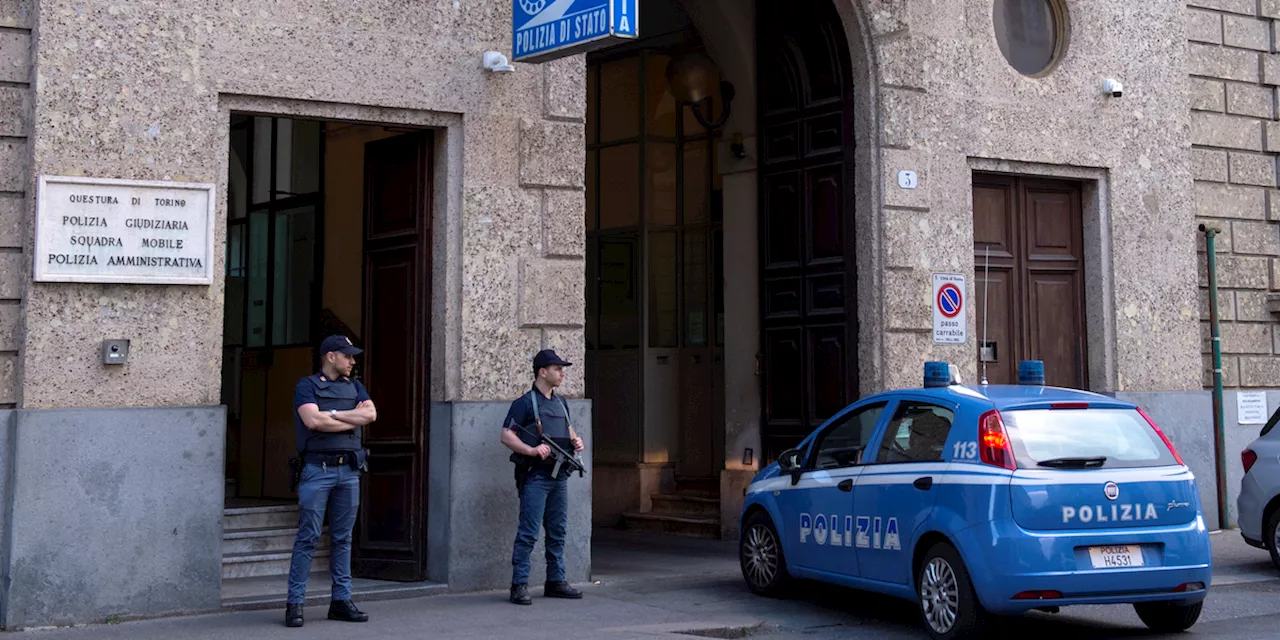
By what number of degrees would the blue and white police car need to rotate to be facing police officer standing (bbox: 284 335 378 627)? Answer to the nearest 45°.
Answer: approximately 45° to its left

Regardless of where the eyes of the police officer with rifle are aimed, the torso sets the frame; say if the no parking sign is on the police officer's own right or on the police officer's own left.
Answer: on the police officer's own left

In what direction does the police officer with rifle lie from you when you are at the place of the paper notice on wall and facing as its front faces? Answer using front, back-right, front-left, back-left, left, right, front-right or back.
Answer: front-right

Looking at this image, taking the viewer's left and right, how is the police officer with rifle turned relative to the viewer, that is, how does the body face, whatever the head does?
facing the viewer and to the right of the viewer

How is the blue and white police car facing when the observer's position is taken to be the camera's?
facing away from the viewer and to the left of the viewer

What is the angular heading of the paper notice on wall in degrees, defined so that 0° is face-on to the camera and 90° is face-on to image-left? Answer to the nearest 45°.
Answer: approximately 0°

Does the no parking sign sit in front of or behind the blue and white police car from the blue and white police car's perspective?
in front

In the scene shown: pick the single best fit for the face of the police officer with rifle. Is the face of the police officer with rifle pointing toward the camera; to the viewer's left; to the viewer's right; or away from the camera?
to the viewer's right

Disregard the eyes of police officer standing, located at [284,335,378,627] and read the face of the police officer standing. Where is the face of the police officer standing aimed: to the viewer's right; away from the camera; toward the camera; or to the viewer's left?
to the viewer's right
